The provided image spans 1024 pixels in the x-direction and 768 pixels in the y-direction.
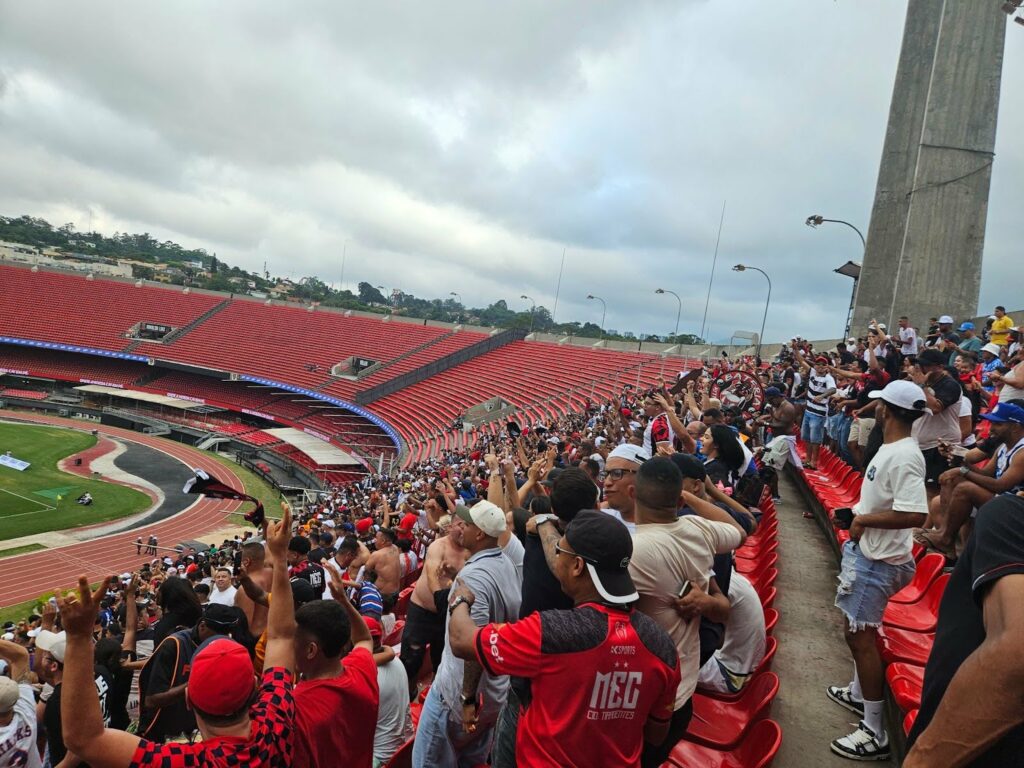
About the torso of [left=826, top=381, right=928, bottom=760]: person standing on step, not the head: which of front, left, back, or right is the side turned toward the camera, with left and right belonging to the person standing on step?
left

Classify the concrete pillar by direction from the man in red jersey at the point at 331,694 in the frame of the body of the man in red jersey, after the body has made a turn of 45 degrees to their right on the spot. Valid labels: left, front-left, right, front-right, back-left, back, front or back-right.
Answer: front-right

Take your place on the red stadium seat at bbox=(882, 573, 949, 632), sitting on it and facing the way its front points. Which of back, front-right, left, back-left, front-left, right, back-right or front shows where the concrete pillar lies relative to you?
right

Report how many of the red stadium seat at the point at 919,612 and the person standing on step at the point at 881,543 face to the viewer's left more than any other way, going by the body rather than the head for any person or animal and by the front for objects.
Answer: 2

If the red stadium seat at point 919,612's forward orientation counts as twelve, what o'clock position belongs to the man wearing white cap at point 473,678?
The man wearing white cap is roughly at 10 o'clock from the red stadium seat.

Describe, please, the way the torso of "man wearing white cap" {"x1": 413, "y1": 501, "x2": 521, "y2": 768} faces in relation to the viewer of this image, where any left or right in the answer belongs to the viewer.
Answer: facing away from the viewer and to the left of the viewer

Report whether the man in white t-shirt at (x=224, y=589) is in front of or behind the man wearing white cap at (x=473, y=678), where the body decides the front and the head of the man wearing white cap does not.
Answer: in front

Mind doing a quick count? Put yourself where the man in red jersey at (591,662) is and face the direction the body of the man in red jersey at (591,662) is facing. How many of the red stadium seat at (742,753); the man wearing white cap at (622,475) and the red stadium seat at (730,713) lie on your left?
0

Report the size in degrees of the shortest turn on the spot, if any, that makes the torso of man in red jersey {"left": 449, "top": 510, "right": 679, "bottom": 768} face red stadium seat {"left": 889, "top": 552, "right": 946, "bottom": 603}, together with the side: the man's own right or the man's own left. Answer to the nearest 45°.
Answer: approximately 90° to the man's own right

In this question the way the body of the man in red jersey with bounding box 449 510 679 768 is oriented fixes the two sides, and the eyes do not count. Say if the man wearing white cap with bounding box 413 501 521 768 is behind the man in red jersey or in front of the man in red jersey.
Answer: in front

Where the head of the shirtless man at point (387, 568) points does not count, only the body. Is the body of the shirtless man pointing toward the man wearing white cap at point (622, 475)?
no

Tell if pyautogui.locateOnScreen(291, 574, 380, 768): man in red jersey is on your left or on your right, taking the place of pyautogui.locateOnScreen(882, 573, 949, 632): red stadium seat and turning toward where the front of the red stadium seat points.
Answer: on your left

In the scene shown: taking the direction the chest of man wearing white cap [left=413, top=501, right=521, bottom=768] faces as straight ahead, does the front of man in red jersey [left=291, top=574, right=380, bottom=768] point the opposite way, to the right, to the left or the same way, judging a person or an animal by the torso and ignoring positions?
the same way
